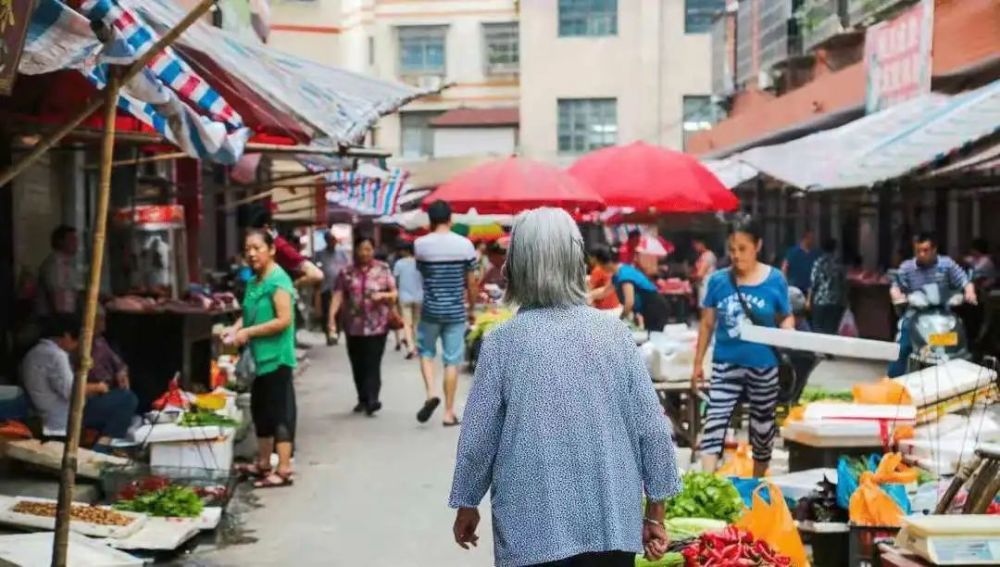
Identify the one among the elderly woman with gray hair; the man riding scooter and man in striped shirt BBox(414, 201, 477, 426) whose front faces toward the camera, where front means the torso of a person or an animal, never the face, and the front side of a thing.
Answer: the man riding scooter

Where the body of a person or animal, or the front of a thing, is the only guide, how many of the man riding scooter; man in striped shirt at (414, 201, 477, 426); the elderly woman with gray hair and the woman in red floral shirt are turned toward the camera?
2

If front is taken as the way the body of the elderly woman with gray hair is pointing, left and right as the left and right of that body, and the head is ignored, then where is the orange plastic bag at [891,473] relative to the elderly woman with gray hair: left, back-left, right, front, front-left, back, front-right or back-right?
front-right

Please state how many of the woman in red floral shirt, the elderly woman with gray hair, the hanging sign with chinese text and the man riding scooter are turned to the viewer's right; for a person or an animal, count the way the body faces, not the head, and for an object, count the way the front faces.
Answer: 0

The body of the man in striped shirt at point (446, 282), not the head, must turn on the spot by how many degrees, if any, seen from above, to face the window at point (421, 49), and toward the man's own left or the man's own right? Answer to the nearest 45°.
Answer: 0° — they already face it

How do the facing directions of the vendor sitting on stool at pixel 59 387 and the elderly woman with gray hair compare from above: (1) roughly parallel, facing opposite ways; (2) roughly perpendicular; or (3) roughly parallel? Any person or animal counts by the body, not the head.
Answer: roughly perpendicular

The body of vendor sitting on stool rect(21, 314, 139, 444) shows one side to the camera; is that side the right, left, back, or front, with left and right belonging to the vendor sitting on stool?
right

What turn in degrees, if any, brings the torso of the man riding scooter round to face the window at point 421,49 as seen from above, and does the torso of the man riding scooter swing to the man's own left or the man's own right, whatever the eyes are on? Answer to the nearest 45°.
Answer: approximately 135° to the man's own right

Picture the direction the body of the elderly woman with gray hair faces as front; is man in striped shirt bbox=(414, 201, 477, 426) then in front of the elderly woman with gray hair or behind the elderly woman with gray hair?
in front

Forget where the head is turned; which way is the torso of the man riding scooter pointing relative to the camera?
toward the camera

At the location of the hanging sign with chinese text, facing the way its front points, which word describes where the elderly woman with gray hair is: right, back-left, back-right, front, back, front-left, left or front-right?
front-left

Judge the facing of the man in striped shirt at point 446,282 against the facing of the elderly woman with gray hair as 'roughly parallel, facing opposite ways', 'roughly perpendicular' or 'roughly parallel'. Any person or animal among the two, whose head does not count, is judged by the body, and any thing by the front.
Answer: roughly parallel

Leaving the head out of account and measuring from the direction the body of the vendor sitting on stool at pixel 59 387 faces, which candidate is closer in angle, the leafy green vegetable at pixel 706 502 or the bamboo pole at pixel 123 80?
the leafy green vegetable

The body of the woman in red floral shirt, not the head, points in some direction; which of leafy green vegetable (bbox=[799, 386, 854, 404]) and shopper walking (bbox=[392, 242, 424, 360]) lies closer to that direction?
the leafy green vegetable

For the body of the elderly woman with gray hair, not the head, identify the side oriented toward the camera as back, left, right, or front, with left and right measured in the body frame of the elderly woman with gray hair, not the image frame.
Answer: back

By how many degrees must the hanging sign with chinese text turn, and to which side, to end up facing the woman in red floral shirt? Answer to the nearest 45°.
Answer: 0° — it already faces them

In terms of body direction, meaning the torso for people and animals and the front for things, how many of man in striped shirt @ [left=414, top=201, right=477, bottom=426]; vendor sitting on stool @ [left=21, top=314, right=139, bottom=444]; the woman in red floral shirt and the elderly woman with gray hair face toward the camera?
1

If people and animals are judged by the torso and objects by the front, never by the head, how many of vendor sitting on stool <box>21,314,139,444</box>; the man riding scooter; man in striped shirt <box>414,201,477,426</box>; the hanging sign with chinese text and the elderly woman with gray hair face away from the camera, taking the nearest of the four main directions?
2

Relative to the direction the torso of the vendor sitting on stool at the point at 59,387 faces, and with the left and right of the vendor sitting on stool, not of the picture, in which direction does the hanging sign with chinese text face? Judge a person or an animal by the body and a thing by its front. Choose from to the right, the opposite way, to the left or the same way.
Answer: the opposite way

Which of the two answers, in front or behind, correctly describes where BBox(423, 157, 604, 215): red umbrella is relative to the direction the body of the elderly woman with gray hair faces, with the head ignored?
in front
